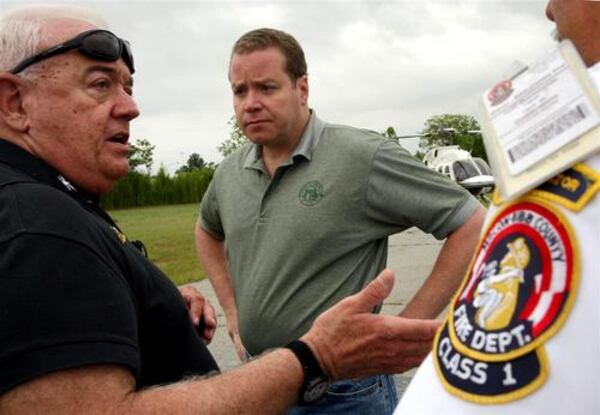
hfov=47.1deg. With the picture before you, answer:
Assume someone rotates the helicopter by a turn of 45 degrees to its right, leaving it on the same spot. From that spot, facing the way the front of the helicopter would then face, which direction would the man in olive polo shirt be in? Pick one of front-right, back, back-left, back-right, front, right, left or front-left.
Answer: front

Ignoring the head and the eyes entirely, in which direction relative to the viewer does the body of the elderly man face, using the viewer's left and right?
facing to the right of the viewer

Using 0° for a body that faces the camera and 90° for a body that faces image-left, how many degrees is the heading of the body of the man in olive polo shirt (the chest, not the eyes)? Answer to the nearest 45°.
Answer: approximately 45°

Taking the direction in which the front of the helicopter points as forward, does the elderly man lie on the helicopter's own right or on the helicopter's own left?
on the helicopter's own right

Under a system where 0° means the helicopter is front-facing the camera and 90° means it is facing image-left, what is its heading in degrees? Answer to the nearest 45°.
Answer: approximately 315°

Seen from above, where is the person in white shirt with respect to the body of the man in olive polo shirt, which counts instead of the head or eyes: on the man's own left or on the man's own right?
on the man's own left

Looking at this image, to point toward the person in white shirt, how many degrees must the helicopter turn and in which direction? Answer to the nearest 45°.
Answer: approximately 45° to its right

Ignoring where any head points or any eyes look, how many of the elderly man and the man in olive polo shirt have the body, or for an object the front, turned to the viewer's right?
1

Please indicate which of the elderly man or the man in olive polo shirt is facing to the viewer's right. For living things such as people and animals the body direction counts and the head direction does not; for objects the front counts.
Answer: the elderly man

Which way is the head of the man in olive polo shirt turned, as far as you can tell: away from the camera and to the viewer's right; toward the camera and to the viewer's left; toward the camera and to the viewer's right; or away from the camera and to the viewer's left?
toward the camera and to the viewer's left

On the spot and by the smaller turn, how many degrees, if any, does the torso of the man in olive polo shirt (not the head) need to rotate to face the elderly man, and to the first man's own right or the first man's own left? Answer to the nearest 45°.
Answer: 0° — they already face them
